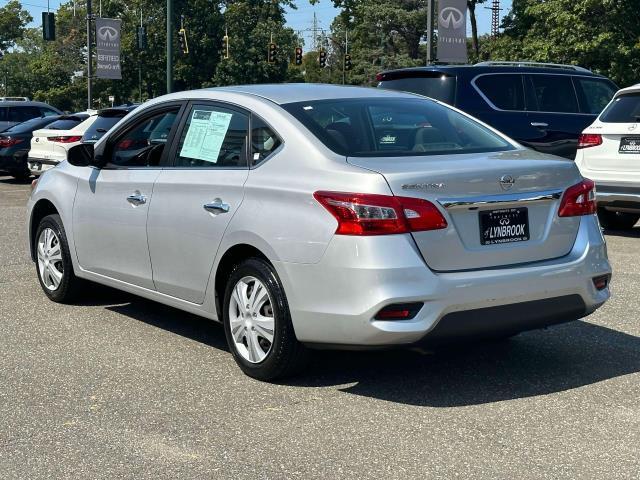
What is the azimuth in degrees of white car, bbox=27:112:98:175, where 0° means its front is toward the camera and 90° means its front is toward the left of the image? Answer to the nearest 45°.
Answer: approximately 225°

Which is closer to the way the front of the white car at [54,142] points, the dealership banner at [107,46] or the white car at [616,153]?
the dealership banner

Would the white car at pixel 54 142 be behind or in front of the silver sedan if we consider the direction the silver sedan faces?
in front

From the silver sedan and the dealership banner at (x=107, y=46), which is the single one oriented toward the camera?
the dealership banner

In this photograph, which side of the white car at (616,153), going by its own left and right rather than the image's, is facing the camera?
back

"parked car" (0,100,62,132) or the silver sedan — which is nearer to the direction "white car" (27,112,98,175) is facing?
the parked car

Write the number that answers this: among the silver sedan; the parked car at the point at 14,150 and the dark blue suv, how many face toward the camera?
0

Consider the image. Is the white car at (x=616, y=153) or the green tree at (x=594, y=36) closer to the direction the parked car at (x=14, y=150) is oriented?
the green tree

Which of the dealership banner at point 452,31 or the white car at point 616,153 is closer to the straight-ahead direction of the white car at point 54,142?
the dealership banner

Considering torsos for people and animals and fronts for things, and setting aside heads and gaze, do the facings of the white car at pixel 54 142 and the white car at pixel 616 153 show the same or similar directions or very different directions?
same or similar directions

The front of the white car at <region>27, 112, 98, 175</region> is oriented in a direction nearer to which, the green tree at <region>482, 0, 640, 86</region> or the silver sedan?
the green tree

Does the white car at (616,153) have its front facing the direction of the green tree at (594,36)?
yes

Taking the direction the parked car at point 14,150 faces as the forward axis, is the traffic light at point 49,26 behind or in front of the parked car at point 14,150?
in front
